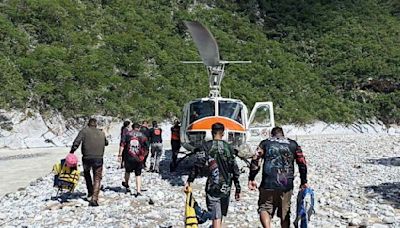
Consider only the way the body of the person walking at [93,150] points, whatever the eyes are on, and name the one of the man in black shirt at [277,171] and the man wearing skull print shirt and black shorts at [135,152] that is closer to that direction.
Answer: the man wearing skull print shirt and black shorts

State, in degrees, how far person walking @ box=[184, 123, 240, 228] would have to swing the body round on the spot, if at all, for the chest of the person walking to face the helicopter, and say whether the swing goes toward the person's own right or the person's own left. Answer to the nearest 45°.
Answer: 0° — they already face it

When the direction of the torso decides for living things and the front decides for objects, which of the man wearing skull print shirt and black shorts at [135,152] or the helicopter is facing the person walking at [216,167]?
the helicopter

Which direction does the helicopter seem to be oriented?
toward the camera

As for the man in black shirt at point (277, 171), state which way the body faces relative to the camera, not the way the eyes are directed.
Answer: away from the camera

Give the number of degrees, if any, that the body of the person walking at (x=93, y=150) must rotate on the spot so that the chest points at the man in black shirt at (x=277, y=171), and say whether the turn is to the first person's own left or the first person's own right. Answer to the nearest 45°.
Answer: approximately 135° to the first person's own right

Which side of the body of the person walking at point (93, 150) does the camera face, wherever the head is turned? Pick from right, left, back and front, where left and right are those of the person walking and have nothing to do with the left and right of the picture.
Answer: back

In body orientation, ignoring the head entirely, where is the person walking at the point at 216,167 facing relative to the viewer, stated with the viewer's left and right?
facing away from the viewer

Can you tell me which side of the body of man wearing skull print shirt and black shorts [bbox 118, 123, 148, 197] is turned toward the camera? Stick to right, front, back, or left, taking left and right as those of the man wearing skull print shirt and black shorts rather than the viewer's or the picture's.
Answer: back

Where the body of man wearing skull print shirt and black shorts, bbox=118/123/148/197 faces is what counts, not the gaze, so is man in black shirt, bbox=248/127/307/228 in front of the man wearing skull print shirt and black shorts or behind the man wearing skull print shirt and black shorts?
behind

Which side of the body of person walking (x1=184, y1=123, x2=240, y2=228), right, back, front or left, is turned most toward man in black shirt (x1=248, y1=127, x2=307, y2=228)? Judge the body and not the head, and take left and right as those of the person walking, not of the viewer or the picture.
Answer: right
